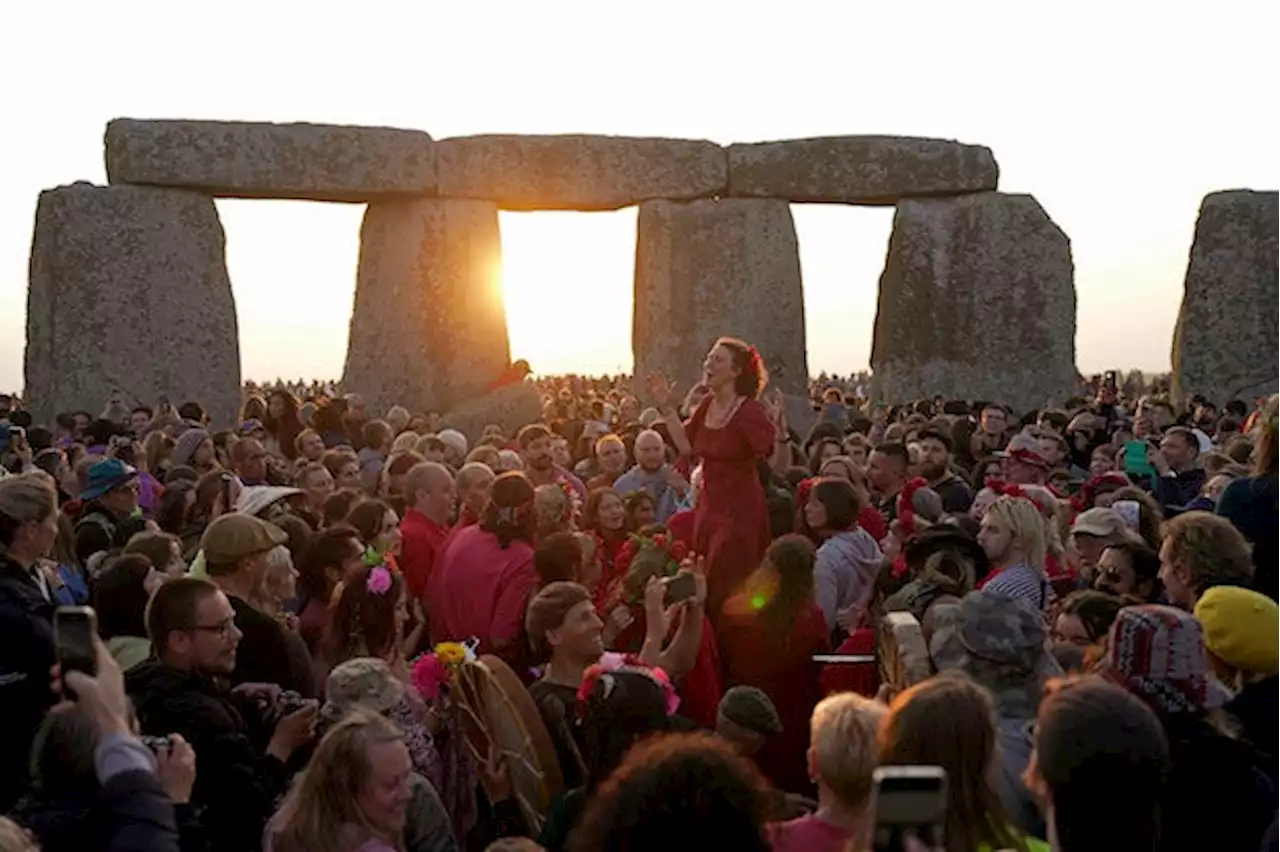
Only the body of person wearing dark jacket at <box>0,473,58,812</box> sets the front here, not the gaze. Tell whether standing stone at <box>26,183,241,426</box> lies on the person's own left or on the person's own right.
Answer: on the person's own left

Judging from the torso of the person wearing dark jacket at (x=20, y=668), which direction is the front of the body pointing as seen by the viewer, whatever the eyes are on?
to the viewer's right

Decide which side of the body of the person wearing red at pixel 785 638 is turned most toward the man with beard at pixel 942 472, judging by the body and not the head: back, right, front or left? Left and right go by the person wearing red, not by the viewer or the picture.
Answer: front

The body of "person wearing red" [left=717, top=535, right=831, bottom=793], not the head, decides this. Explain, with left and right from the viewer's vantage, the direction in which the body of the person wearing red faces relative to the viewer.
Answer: facing away from the viewer

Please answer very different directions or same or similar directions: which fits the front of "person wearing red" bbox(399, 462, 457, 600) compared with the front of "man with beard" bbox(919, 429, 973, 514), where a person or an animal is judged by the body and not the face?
very different directions

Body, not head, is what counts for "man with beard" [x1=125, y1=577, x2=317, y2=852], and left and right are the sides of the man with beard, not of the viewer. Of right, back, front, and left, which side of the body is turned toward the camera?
right

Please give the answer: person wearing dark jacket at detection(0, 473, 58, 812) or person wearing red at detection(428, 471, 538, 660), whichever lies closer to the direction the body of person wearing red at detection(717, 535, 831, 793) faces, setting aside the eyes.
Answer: the person wearing red

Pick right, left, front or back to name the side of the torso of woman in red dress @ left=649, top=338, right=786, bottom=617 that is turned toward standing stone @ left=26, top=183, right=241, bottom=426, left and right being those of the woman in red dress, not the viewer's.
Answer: right

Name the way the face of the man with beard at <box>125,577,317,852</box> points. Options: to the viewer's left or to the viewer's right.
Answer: to the viewer's right

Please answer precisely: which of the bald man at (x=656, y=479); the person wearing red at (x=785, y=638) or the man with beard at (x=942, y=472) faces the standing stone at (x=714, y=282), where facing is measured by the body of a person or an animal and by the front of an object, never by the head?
the person wearing red
